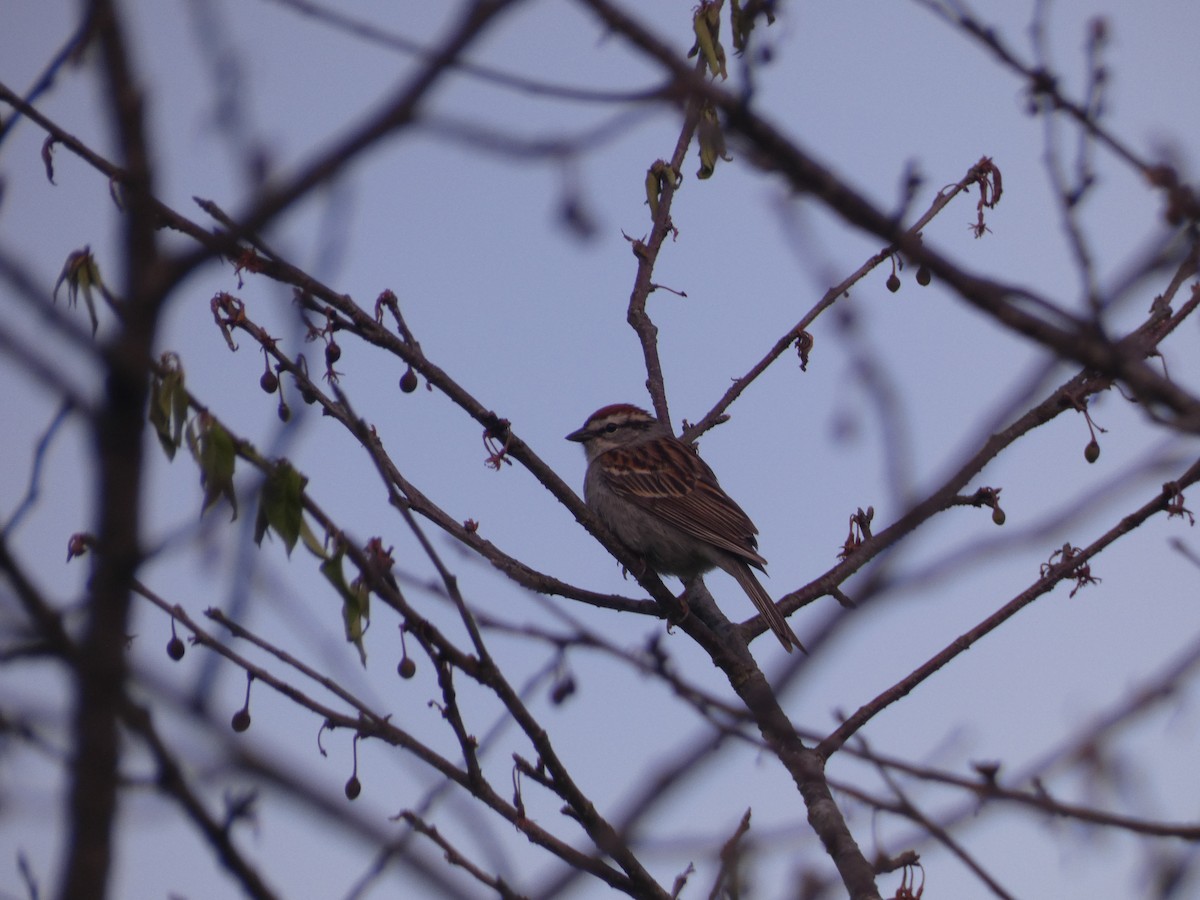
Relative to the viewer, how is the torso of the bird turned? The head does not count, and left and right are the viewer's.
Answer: facing to the left of the viewer
